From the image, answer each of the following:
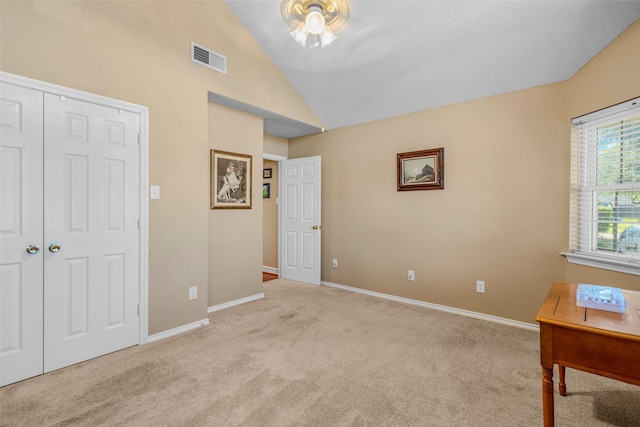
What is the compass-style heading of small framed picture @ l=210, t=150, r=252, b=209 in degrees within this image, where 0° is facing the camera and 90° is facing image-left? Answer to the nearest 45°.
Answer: approximately 315°

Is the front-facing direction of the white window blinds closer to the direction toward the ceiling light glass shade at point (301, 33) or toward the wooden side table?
the ceiling light glass shade

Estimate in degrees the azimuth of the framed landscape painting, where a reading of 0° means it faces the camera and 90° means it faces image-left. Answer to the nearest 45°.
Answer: approximately 45°

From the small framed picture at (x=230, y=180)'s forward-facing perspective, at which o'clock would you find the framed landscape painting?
The framed landscape painting is roughly at 11 o'clock from the small framed picture.

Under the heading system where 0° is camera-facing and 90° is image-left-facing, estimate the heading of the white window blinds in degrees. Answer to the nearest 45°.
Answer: approximately 45°

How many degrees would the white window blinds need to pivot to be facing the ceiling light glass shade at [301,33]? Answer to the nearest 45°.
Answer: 0° — it already faces it

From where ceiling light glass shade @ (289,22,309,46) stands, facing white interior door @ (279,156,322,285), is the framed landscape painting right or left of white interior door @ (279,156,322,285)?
right

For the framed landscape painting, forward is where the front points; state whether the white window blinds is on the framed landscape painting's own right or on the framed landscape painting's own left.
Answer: on the framed landscape painting's own left

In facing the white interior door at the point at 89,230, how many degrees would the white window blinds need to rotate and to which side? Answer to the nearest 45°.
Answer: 0° — it already faces it

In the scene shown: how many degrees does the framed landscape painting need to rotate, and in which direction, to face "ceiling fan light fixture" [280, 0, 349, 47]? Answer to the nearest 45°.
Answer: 0° — it already faces it

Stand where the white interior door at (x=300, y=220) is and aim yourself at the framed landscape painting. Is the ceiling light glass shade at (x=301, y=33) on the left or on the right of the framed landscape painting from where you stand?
right
